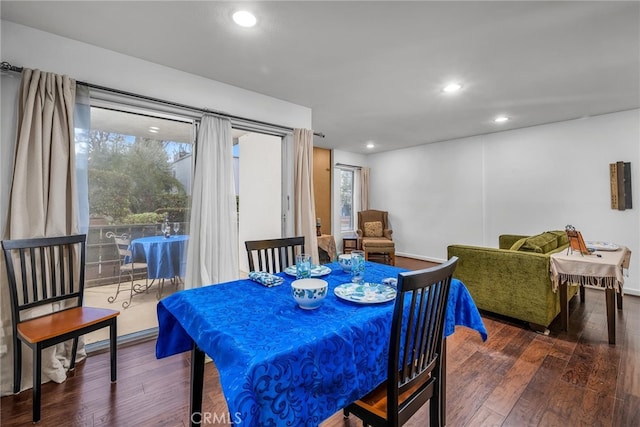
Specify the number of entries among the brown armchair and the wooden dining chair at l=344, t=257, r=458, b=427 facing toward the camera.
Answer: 1

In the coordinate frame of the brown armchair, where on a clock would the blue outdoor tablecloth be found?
The blue outdoor tablecloth is roughly at 1 o'clock from the brown armchair.

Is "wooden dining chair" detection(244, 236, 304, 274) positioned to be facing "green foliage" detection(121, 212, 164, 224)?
no

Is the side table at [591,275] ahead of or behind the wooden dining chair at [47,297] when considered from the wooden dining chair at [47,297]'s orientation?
ahead

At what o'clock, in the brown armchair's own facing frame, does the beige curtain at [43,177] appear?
The beige curtain is roughly at 1 o'clock from the brown armchair.

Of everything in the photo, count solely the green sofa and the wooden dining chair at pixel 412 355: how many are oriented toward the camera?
0

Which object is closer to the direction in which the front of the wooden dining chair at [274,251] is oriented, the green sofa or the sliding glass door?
the green sofa

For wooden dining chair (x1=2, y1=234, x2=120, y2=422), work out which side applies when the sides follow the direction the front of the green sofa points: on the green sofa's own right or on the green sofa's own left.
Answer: on the green sofa's own left

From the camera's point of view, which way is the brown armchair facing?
toward the camera

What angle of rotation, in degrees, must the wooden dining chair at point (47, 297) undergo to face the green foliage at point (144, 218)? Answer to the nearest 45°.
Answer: approximately 90° to its left

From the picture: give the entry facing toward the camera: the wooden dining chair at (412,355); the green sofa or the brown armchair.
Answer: the brown armchair

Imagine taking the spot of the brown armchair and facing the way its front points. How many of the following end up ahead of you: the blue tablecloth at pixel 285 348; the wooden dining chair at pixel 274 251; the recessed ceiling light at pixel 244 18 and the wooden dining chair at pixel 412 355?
4

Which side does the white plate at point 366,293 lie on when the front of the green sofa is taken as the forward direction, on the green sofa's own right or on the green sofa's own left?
on the green sofa's own left

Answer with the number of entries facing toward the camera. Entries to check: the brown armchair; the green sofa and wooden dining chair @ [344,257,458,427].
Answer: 1

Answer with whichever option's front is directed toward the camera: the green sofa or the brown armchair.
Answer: the brown armchair

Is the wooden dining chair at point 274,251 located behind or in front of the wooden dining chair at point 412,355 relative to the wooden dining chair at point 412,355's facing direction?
in front

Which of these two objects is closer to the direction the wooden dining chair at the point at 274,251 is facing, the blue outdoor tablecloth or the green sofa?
the green sofa
